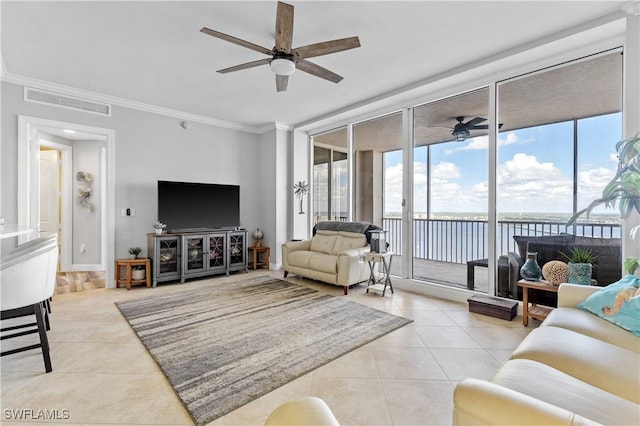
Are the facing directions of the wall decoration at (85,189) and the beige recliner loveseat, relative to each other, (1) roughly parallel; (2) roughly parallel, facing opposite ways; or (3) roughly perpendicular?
roughly perpendicular

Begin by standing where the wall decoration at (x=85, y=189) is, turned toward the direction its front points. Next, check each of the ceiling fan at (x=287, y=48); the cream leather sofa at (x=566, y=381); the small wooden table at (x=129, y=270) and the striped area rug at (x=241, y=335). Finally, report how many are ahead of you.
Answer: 4

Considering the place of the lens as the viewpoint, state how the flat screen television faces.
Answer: facing the viewer and to the right of the viewer

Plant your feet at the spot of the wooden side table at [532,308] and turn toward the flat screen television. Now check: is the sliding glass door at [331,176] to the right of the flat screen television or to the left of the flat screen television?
right

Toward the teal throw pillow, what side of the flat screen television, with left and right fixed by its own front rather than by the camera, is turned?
front

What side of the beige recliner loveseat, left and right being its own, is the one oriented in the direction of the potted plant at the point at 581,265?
left

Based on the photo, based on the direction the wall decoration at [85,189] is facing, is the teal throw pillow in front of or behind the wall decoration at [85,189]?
in front

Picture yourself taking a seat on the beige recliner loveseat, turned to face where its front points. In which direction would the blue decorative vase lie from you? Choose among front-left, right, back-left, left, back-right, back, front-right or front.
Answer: left

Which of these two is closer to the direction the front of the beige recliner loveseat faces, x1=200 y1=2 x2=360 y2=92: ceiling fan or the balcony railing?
the ceiling fan

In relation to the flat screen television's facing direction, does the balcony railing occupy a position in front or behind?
in front

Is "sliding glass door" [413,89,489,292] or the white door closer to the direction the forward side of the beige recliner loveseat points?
the white door
